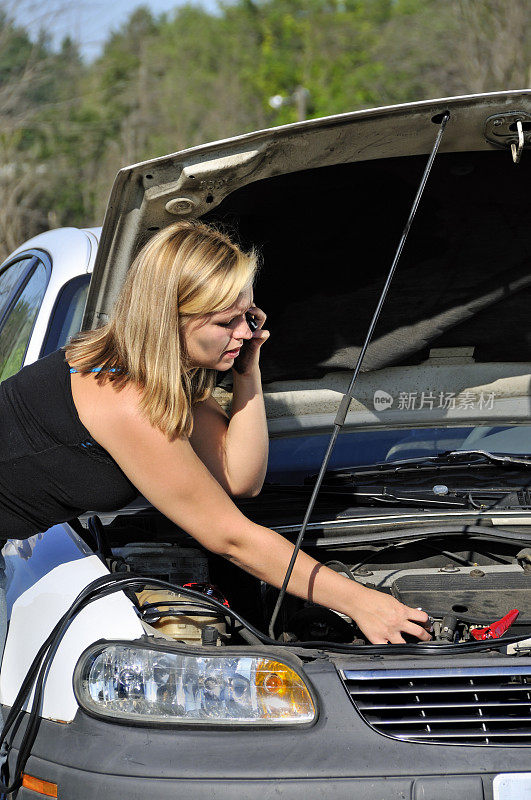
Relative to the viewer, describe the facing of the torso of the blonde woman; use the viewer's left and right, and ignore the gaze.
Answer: facing to the right of the viewer
